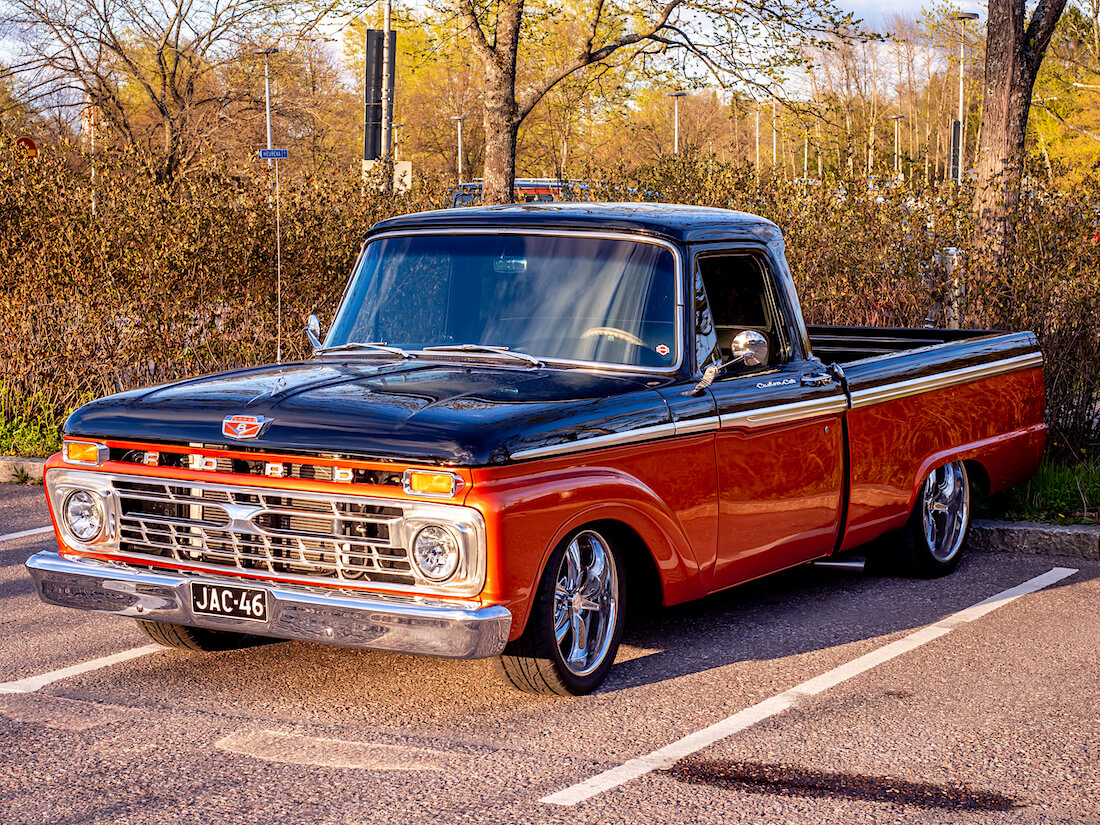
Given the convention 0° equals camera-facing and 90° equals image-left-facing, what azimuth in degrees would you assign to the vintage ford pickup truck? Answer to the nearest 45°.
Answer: approximately 45°

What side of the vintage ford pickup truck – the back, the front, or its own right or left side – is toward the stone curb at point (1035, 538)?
back
